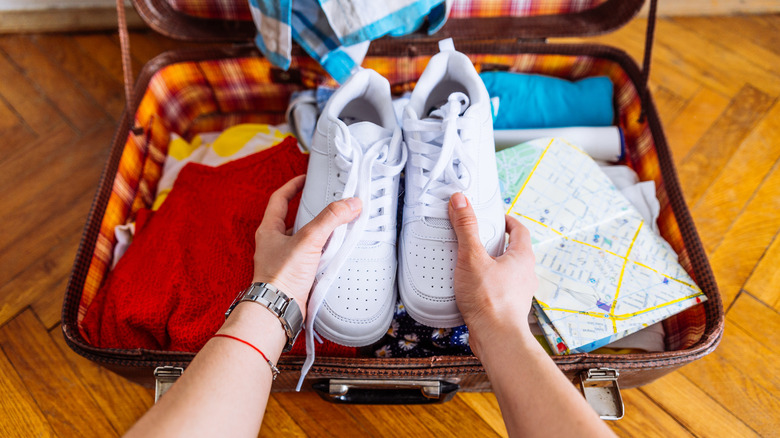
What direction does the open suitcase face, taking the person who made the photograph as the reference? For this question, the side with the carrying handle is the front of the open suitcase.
facing the viewer
